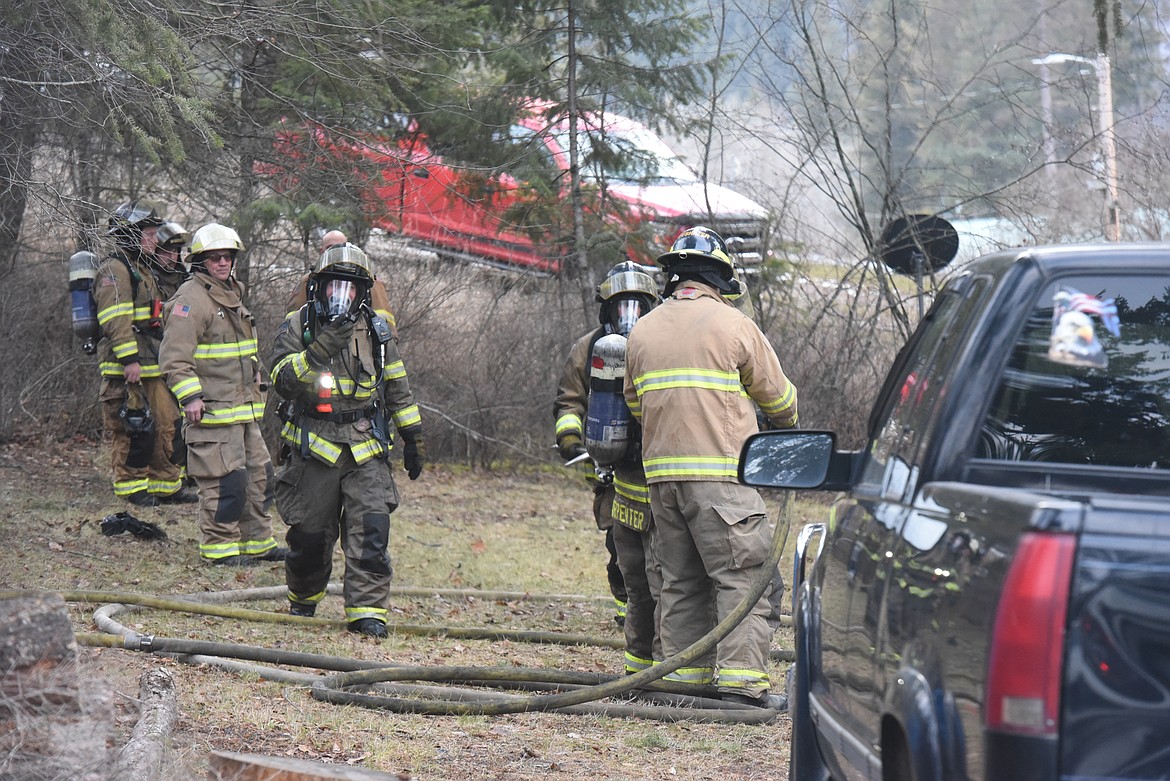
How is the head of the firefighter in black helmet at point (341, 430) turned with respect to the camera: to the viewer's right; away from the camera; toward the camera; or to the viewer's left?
toward the camera

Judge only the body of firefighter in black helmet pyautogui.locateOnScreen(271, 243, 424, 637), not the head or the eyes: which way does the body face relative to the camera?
toward the camera

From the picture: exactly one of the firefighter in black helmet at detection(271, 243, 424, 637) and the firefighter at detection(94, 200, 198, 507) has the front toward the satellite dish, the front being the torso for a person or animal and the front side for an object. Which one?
the firefighter

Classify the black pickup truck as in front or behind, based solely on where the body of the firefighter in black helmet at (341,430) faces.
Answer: in front

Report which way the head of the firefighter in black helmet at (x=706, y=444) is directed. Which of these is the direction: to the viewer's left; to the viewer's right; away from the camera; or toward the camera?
away from the camera

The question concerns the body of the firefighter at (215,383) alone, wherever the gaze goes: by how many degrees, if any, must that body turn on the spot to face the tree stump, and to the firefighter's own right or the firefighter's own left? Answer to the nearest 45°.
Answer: approximately 45° to the firefighter's own right

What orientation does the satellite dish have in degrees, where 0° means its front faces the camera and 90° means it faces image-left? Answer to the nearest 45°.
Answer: approximately 0°

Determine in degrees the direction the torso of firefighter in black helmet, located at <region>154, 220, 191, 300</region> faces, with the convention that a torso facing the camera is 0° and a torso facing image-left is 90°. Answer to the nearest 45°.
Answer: approximately 315°

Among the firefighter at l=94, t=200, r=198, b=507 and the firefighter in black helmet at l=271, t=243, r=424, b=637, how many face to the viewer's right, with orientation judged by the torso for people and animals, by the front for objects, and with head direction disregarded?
1

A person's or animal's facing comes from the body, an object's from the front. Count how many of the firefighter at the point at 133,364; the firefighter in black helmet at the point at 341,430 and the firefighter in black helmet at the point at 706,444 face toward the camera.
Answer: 1

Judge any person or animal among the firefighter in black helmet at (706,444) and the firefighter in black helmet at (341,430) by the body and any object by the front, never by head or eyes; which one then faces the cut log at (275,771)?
the firefighter in black helmet at (341,430)
